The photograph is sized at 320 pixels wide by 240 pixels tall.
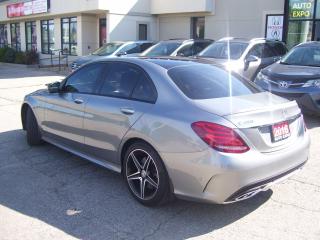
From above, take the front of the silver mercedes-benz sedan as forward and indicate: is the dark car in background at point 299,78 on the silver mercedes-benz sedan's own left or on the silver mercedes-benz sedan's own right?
on the silver mercedes-benz sedan's own right

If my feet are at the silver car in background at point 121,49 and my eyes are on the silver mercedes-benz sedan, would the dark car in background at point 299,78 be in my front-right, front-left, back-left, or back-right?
front-left

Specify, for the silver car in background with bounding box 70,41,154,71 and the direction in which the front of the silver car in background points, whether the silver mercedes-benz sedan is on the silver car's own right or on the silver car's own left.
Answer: on the silver car's own left

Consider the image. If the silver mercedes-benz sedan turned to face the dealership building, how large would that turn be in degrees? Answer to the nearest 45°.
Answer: approximately 45° to its right

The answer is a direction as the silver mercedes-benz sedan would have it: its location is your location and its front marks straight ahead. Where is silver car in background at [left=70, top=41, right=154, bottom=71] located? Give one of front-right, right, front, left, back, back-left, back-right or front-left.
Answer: front-right

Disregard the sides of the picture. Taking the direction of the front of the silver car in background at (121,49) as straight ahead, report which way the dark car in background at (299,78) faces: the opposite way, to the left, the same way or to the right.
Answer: the same way

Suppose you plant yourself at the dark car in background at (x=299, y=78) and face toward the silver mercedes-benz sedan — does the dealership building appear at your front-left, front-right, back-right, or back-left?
back-right

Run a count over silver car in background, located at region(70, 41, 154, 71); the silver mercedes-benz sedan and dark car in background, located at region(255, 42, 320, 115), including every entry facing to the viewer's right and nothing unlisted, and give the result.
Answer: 0

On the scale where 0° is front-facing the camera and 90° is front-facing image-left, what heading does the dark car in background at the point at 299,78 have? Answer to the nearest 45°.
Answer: approximately 45°

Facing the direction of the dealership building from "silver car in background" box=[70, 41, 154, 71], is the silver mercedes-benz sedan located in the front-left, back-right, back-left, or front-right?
back-right

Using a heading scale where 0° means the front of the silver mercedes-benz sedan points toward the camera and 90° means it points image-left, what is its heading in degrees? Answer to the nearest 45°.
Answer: approximately 135°

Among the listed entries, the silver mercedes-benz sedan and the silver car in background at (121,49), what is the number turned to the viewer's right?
0

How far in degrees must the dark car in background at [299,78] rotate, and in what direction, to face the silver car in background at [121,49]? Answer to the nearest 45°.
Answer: approximately 90° to its right

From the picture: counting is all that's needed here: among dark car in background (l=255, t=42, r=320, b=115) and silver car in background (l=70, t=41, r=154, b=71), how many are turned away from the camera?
0

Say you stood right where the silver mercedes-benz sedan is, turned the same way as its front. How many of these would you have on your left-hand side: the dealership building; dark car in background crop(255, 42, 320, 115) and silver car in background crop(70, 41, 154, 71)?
0
